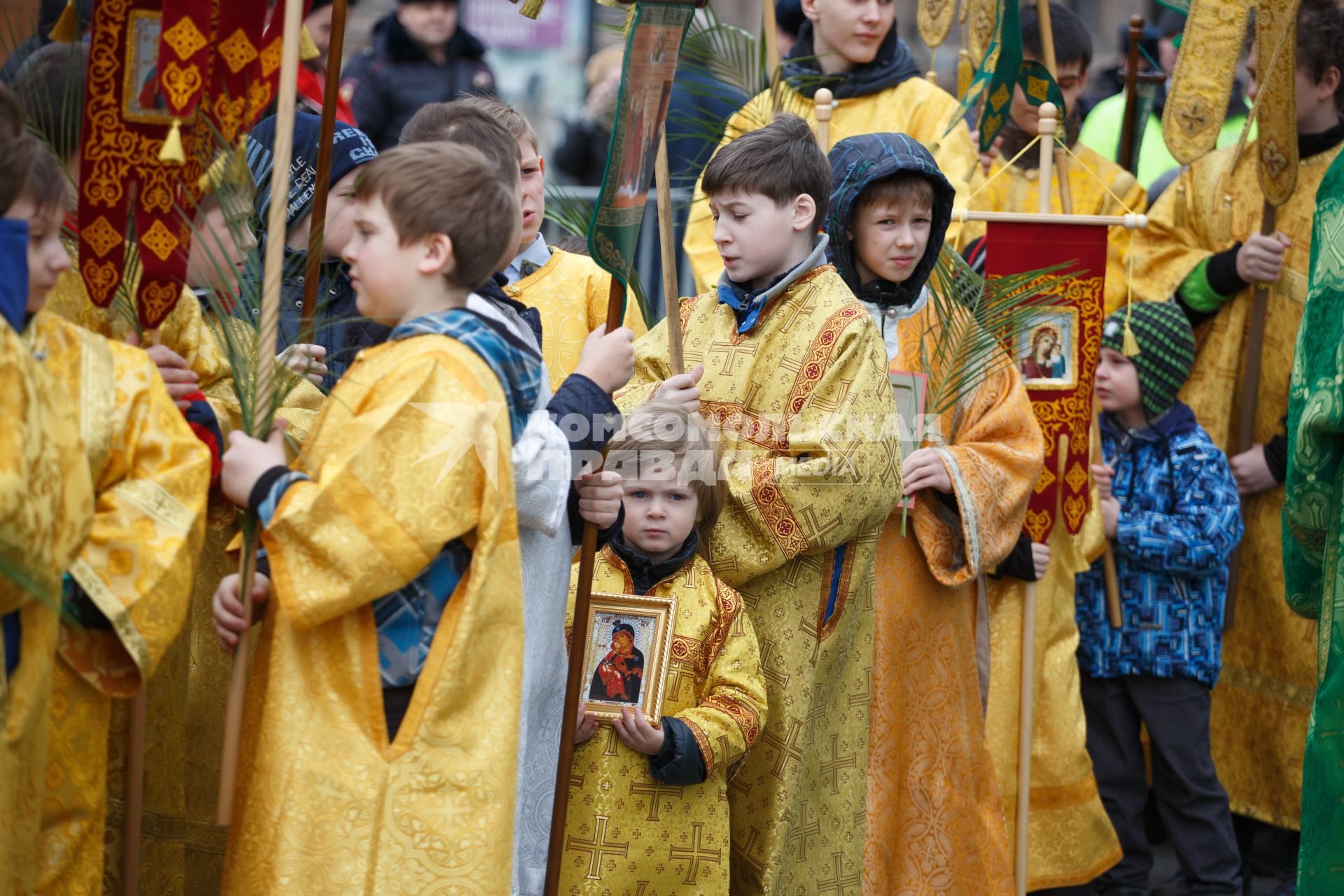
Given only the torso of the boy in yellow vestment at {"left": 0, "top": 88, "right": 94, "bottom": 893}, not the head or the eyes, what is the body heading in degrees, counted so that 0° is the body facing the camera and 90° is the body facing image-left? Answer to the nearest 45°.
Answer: approximately 270°

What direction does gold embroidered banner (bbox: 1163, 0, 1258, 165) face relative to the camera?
toward the camera

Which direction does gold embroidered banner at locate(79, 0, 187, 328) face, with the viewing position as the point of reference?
facing the viewer

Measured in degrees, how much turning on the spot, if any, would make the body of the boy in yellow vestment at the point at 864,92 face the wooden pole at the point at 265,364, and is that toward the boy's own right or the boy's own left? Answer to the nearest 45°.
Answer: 0° — they already face it

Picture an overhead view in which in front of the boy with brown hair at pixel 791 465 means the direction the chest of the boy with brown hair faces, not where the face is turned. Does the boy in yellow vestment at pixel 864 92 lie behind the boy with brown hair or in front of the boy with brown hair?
behind

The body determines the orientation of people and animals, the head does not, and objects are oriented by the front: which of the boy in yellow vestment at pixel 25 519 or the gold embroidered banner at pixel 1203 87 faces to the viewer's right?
the boy in yellow vestment

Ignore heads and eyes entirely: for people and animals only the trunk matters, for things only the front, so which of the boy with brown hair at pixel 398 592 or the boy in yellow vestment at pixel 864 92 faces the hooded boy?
the boy in yellow vestment

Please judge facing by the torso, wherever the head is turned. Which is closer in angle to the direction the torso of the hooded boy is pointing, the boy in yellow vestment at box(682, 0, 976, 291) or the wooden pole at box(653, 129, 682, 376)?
the wooden pole
